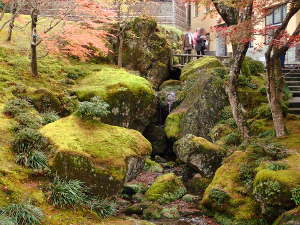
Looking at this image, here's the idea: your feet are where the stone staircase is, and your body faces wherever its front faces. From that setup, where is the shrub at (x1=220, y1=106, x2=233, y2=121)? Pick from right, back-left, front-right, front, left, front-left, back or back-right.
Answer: front-right

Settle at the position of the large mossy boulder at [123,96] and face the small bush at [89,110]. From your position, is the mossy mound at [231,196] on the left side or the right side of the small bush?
left

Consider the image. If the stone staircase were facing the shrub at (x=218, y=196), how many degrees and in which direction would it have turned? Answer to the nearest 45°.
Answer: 0° — it already faces it

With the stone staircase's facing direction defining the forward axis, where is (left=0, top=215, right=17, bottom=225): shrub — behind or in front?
in front

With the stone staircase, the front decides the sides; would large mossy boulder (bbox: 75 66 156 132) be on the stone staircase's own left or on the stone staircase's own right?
on the stone staircase's own right

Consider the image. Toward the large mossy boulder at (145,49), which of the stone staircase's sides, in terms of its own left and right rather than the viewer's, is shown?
right

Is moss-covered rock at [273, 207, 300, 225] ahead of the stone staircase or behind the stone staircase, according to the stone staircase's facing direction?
ahead

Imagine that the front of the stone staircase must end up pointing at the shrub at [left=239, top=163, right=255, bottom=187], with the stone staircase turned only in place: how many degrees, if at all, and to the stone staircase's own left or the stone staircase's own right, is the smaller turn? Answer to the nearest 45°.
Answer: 0° — it already faces it

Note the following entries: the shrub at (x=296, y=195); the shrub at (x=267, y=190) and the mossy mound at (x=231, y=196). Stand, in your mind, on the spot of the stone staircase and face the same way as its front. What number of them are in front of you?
3

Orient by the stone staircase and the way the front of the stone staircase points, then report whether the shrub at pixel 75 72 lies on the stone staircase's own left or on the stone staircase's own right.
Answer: on the stone staircase's own right

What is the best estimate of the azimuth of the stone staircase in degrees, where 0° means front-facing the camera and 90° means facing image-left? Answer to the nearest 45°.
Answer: approximately 0°

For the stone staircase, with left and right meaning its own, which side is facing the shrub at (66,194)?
front
